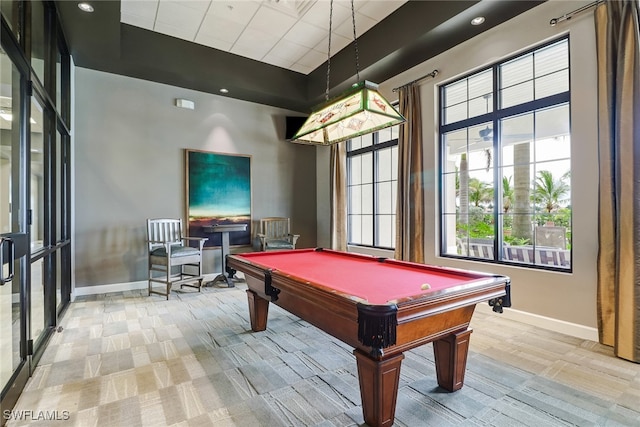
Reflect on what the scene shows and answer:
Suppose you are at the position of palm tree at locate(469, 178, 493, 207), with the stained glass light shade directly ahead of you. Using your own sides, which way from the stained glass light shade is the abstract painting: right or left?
right

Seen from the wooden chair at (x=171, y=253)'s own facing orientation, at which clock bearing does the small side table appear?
The small side table is roughly at 10 o'clock from the wooden chair.

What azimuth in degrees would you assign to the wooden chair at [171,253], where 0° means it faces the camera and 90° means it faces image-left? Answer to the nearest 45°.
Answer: approximately 315°

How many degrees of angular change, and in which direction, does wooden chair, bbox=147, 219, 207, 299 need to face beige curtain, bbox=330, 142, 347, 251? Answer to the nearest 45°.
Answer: approximately 45° to its left

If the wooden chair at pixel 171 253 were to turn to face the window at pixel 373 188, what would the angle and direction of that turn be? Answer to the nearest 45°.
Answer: approximately 45° to its left

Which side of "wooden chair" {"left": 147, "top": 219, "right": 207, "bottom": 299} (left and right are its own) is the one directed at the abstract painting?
left

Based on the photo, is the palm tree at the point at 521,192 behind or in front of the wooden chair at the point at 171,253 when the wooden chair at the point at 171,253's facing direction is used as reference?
in front

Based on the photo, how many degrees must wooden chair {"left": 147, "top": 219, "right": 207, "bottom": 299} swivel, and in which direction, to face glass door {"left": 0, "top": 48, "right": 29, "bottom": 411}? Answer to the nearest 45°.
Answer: approximately 45° to its right
